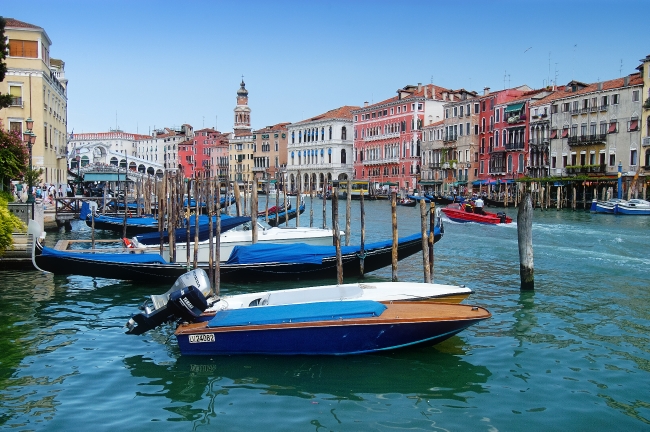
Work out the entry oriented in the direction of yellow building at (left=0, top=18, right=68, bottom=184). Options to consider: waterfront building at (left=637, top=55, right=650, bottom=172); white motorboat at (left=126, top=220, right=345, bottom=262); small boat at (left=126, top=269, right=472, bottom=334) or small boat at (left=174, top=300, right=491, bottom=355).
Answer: the waterfront building

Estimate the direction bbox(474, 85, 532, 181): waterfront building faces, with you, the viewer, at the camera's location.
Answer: facing the viewer and to the left of the viewer

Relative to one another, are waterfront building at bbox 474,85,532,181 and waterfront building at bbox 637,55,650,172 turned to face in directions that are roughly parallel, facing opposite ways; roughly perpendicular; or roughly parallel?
roughly parallel

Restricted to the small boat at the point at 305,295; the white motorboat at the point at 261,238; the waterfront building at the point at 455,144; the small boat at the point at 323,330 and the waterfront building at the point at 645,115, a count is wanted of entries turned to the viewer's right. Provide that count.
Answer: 3

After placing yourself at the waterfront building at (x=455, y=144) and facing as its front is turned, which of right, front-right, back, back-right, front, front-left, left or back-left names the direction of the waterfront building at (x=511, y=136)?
left

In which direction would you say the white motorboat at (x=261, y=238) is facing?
to the viewer's right

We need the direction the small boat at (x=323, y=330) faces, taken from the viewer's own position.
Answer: facing to the right of the viewer

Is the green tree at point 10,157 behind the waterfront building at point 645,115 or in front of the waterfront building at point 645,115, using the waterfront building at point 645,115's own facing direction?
in front

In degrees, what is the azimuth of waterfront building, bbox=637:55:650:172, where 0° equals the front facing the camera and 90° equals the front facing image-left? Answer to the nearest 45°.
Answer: approximately 45°

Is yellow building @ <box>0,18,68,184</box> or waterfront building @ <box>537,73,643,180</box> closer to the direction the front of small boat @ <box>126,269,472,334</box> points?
the waterfront building

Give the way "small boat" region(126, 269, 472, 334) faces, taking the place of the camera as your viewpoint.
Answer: facing to the right of the viewer

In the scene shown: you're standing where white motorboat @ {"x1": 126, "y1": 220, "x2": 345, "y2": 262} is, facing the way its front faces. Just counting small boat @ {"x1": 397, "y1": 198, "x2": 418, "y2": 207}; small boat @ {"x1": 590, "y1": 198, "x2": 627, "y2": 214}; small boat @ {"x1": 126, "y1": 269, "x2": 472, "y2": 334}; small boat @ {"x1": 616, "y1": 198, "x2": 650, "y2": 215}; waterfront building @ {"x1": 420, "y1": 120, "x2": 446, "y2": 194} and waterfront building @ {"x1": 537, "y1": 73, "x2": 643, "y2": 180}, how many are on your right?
1

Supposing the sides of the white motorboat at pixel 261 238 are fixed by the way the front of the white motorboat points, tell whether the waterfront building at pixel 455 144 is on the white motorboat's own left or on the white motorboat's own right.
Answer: on the white motorboat's own left

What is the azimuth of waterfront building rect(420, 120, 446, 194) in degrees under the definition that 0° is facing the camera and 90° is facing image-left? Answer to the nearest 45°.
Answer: approximately 45°

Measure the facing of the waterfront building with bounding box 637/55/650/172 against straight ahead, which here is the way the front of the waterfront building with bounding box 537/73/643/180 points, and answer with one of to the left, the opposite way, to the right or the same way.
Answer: the same way

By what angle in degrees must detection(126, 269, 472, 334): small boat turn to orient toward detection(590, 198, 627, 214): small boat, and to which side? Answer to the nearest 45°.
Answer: approximately 45° to its left

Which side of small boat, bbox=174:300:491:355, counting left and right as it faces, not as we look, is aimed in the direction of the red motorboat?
left

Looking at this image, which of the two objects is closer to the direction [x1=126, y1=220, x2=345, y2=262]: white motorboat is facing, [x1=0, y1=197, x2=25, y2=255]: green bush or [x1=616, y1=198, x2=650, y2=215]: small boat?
the small boat

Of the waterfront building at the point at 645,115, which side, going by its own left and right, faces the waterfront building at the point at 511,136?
right

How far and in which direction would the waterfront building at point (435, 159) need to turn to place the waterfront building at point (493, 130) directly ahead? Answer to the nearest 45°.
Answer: approximately 90° to its left

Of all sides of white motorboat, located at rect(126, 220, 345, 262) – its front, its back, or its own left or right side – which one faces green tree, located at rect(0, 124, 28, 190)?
back

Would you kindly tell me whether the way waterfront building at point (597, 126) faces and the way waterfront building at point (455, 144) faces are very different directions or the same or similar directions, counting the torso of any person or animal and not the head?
same or similar directions
